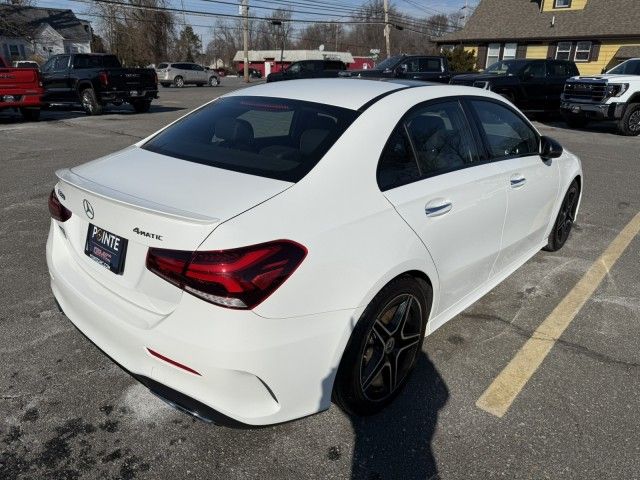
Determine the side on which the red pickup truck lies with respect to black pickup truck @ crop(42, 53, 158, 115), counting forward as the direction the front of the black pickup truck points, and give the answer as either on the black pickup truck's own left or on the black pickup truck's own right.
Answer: on the black pickup truck's own left

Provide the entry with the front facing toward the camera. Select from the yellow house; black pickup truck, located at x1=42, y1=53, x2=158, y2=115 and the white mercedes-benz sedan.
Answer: the yellow house

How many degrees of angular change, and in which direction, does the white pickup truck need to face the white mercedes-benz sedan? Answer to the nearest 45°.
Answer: approximately 45° to its left

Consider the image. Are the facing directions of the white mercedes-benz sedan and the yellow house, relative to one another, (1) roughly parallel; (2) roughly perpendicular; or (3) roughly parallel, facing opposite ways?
roughly parallel, facing opposite ways

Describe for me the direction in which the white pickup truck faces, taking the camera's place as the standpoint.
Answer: facing the viewer and to the left of the viewer

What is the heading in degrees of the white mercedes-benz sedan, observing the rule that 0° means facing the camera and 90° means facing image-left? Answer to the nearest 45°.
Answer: approximately 225°

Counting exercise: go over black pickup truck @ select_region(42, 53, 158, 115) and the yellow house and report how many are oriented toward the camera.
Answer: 1

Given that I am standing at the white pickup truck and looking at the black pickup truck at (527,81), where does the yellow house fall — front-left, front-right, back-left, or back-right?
front-right

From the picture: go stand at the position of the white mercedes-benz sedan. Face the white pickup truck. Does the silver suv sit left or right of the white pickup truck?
left

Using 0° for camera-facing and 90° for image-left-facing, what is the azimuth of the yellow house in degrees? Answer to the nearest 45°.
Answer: approximately 0°

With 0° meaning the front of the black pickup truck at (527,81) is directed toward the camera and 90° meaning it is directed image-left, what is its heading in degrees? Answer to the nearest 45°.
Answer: approximately 45°

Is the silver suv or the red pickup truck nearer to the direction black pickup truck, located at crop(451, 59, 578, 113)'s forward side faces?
the red pickup truck

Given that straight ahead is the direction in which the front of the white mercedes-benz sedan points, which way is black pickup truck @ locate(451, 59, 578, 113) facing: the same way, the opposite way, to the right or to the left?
the opposite way

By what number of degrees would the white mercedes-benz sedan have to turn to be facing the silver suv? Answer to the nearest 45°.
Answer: approximately 45° to its left

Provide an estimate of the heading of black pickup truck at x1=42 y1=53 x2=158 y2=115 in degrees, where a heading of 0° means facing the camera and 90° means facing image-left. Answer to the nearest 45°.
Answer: approximately 135°

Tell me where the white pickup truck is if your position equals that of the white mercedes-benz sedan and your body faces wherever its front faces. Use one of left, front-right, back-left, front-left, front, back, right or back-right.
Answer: front

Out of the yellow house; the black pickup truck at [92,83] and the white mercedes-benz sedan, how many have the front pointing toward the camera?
1

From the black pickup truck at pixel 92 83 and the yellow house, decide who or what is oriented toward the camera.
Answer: the yellow house

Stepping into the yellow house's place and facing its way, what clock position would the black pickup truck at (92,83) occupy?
The black pickup truck is roughly at 1 o'clock from the yellow house.

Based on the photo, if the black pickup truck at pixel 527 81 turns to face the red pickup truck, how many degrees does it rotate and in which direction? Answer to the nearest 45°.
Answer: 0° — it already faces it

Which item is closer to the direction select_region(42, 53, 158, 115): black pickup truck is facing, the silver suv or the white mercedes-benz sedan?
the silver suv

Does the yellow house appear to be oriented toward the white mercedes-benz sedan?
yes
